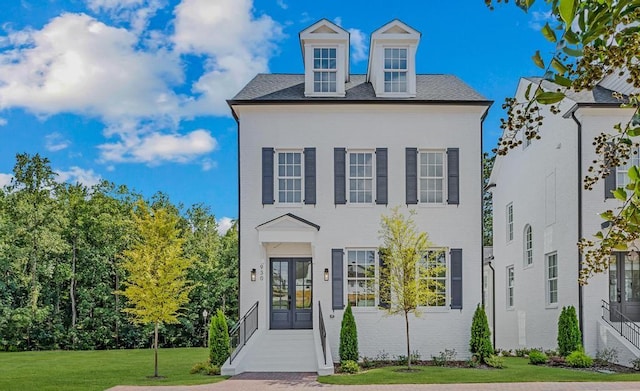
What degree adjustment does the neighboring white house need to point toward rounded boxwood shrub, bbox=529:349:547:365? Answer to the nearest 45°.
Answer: approximately 45° to its right

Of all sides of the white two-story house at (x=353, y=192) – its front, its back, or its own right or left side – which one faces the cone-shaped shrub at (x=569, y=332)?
left

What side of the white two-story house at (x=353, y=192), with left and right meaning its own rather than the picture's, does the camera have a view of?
front

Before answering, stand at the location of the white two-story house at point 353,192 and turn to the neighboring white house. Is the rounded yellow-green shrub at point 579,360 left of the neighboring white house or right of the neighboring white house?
right

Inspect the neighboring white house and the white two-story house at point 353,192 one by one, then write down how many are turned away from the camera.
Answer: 0

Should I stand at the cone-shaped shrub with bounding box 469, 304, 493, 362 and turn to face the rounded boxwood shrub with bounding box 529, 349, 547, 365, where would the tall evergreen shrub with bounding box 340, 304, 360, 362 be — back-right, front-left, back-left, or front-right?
back-right

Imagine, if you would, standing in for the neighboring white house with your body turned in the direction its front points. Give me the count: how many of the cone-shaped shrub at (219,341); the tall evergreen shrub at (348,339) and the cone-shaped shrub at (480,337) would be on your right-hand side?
3

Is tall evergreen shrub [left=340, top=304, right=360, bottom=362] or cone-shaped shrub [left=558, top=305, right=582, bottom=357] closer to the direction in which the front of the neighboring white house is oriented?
the cone-shaped shrub

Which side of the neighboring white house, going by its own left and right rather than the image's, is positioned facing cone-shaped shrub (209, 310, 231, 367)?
right
